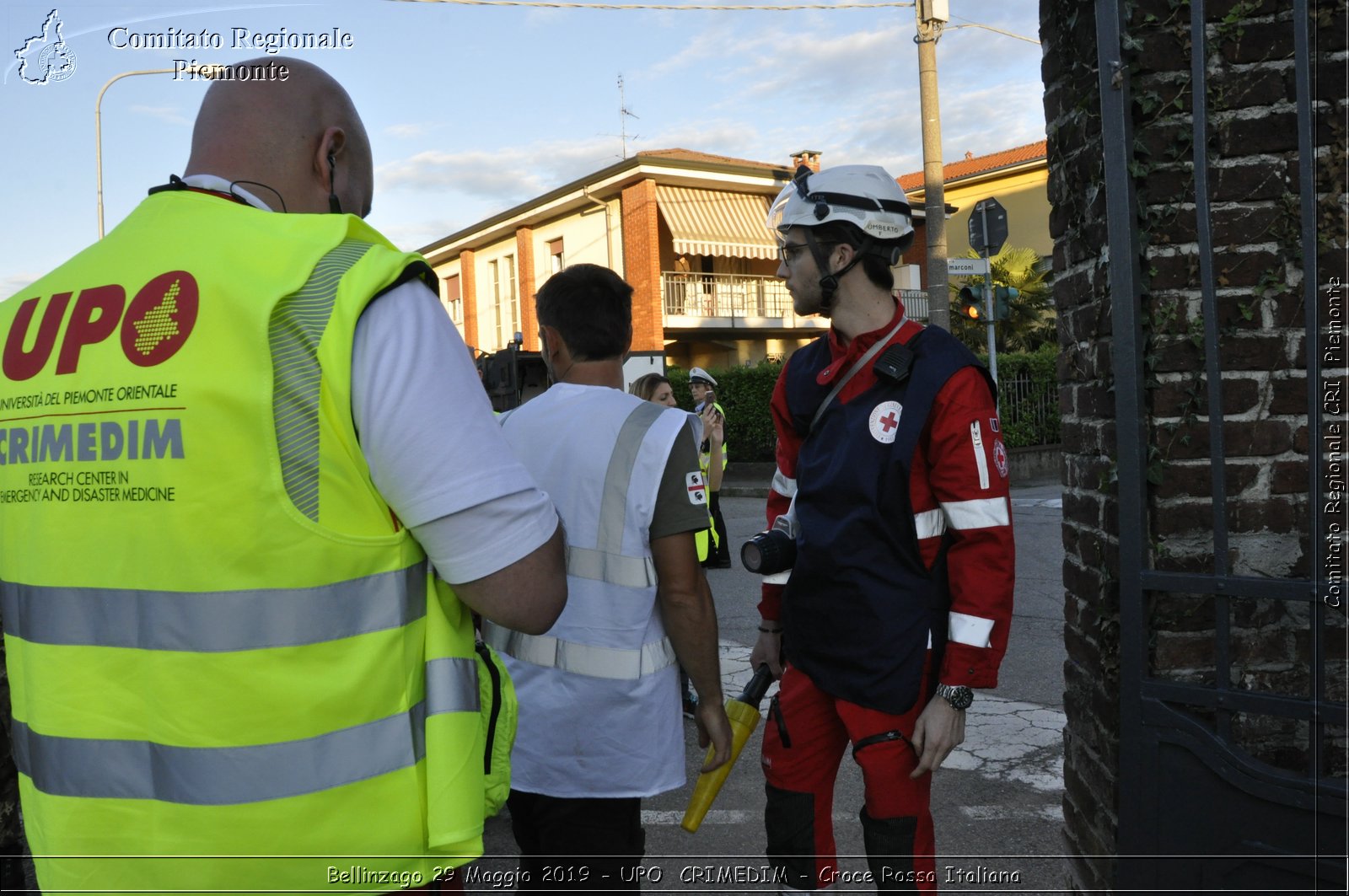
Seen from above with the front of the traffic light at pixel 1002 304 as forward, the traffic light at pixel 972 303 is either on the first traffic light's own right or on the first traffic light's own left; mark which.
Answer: on the first traffic light's own right

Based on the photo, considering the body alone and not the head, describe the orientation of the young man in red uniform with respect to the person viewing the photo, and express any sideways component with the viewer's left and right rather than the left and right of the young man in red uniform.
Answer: facing the viewer and to the left of the viewer

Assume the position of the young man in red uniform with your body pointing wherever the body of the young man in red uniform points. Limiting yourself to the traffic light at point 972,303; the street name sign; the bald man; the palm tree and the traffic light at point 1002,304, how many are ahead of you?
1

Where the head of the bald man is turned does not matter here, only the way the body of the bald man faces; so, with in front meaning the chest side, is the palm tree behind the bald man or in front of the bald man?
in front

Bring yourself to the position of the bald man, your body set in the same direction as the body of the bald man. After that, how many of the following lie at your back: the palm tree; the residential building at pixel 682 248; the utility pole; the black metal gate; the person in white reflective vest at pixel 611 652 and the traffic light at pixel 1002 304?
0

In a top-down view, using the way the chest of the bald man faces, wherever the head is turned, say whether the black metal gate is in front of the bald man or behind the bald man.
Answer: in front

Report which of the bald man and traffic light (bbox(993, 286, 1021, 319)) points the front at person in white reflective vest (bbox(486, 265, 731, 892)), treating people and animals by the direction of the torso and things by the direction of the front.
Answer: the bald man

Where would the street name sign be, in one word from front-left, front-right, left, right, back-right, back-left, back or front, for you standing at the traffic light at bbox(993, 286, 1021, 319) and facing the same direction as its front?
back

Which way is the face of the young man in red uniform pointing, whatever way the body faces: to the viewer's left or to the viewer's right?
to the viewer's left

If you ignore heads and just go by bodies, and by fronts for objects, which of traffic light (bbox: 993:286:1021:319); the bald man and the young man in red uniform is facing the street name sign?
the bald man

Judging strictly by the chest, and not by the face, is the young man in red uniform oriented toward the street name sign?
no

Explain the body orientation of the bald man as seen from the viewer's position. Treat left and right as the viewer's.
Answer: facing away from the viewer and to the right of the viewer

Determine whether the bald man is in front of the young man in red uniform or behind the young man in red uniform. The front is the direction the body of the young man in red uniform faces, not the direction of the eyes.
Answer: in front

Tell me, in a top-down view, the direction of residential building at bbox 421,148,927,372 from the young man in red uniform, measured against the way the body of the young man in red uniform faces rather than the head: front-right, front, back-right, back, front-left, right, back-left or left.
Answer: back-right

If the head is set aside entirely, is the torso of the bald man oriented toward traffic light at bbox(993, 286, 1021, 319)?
yes
